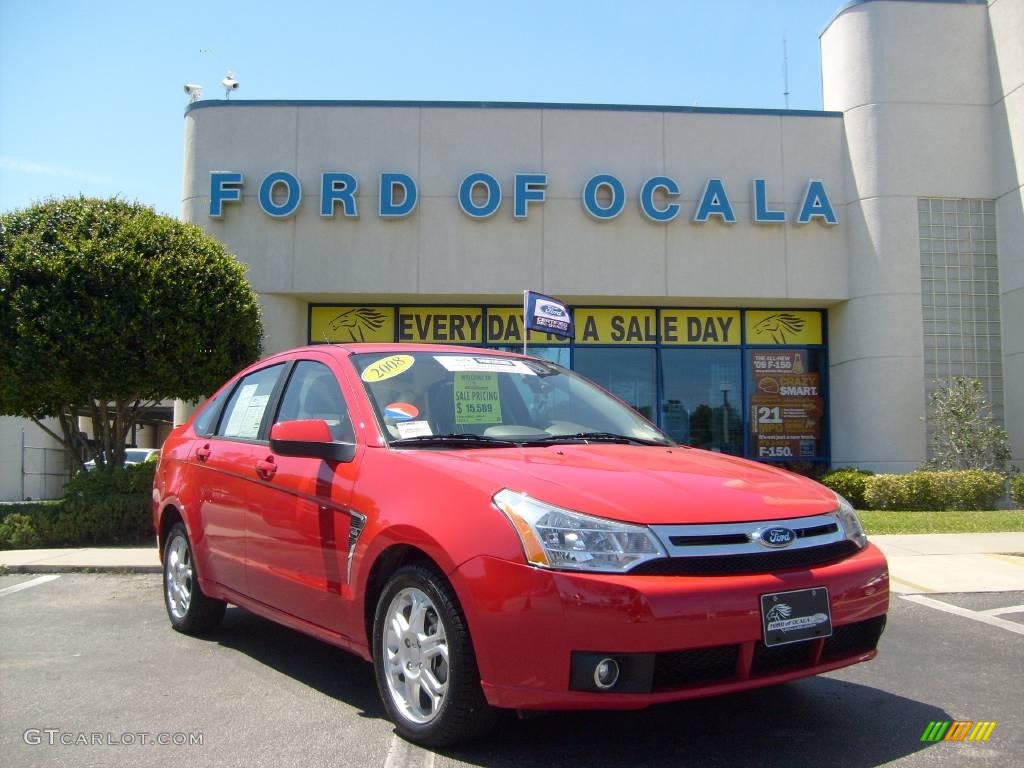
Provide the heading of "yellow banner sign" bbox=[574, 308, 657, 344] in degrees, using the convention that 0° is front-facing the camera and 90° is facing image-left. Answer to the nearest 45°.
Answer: approximately 0°

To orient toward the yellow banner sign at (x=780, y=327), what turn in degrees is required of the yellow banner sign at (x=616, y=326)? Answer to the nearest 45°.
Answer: approximately 90° to its left

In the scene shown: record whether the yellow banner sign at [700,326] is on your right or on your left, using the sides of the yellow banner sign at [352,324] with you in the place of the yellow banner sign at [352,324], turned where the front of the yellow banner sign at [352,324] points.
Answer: on your left

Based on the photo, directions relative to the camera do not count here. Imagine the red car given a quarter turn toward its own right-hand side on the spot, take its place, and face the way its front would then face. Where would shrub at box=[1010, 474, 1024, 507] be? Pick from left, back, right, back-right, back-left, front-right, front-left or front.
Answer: back

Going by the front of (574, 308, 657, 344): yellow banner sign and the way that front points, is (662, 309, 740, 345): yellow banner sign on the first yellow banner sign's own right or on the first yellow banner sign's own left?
on the first yellow banner sign's own left

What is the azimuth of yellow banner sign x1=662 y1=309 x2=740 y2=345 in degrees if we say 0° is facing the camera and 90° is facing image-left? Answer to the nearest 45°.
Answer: approximately 0°

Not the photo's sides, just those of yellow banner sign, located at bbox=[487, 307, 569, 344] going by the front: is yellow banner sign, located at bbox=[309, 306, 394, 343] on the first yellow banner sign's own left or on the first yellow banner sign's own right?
on the first yellow banner sign's own right

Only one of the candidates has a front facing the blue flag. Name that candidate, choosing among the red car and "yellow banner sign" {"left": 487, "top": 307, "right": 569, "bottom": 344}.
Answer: the yellow banner sign

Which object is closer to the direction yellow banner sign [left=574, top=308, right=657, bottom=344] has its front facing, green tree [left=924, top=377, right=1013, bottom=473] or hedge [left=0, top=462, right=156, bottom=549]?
the hedge

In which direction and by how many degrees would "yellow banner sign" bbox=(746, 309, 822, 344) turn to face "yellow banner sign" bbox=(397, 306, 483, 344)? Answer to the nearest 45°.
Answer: approximately 90° to its right

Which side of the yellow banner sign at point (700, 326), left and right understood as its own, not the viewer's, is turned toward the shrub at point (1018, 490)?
left
